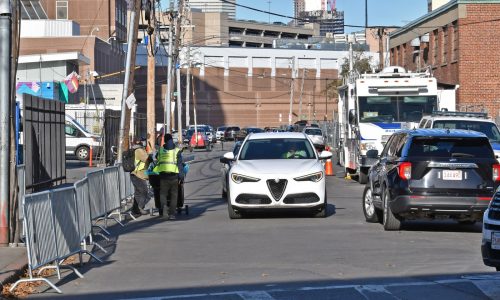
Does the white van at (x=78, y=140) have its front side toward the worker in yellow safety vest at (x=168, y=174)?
no

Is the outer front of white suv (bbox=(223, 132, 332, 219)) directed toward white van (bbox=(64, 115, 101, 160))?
no

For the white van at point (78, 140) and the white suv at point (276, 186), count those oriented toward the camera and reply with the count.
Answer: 1

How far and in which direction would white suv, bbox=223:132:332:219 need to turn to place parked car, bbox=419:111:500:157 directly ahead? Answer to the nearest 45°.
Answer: approximately 135° to its left

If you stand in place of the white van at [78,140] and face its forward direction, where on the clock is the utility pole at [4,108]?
The utility pole is roughly at 3 o'clock from the white van.

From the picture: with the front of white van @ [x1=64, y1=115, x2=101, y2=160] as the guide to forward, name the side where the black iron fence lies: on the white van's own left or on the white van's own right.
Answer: on the white van's own right

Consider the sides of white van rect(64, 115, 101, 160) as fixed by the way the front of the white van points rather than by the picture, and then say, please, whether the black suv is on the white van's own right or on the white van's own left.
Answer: on the white van's own right

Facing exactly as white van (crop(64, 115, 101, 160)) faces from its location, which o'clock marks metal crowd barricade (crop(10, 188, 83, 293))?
The metal crowd barricade is roughly at 3 o'clock from the white van.

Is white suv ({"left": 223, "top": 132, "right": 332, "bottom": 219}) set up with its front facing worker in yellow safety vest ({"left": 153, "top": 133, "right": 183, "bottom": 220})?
no

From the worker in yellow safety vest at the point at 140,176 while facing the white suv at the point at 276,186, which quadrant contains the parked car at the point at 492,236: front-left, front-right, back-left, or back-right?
front-right

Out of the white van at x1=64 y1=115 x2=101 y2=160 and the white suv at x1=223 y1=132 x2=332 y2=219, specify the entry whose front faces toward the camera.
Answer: the white suv

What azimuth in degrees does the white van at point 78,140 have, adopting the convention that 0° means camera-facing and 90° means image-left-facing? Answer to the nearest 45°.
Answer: approximately 270°

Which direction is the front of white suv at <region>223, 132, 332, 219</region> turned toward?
toward the camera
